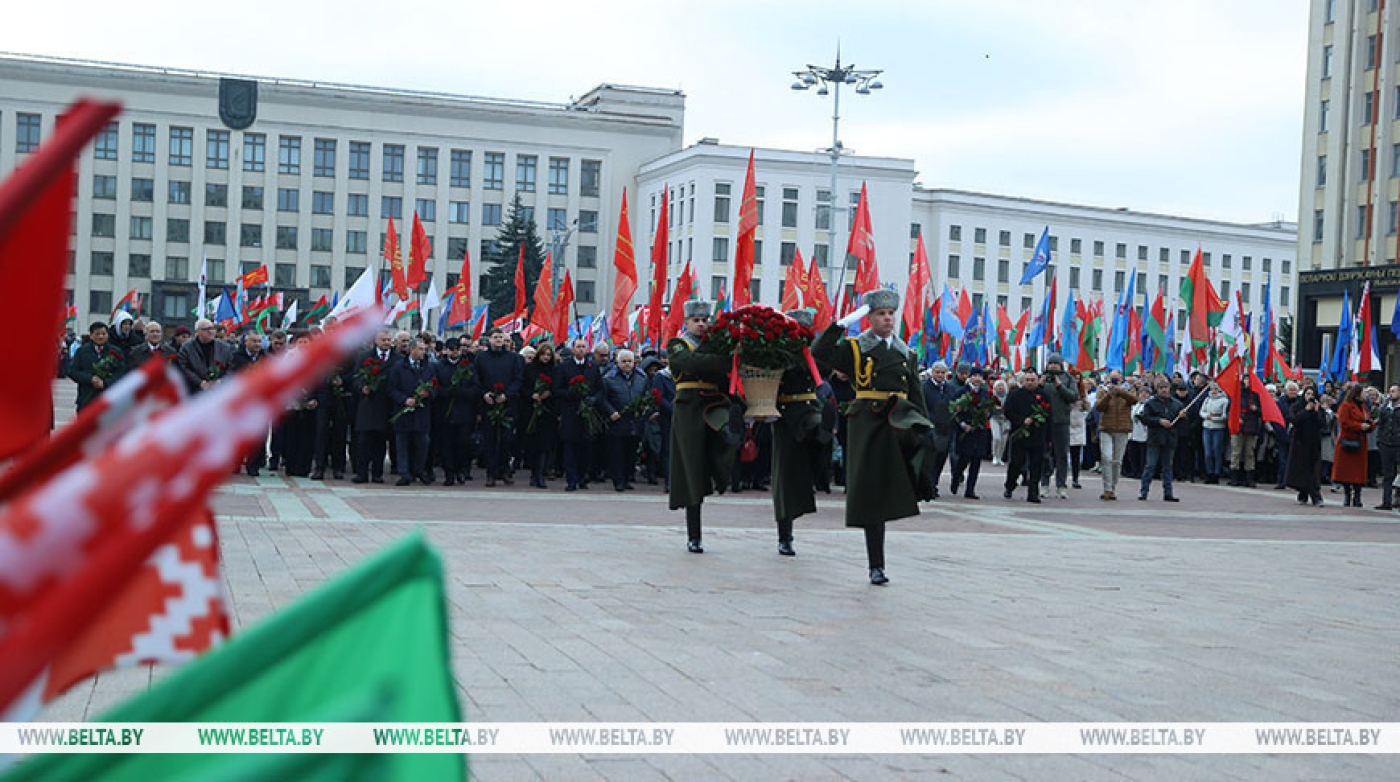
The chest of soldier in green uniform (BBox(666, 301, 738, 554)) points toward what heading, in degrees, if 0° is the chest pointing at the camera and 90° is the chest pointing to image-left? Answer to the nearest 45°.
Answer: approximately 315°

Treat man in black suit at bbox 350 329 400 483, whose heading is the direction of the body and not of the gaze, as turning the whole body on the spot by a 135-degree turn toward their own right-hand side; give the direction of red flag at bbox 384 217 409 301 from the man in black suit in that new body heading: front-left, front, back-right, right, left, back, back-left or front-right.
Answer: front-right

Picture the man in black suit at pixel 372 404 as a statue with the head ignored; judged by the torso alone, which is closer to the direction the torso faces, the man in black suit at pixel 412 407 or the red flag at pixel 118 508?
the red flag

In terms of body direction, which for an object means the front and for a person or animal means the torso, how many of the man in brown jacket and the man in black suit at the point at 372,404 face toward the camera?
2

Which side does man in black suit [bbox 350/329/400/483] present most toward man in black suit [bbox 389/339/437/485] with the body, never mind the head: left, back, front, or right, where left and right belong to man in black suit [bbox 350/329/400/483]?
left

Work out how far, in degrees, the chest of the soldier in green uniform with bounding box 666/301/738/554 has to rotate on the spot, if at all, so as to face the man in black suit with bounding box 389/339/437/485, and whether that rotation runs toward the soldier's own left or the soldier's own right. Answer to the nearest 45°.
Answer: approximately 180°

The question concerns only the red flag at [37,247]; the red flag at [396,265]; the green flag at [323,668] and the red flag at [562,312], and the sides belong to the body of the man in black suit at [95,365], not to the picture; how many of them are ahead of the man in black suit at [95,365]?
2
